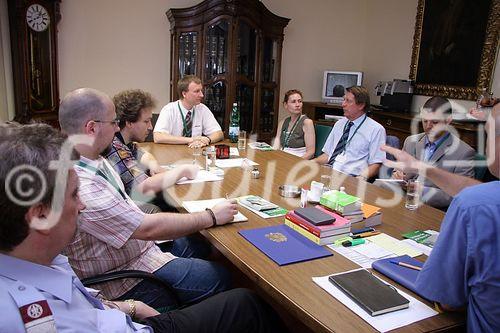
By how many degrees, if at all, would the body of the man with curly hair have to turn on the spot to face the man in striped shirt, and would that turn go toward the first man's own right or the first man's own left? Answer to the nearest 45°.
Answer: approximately 90° to the first man's own right

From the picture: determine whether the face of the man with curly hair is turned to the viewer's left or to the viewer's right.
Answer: to the viewer's right

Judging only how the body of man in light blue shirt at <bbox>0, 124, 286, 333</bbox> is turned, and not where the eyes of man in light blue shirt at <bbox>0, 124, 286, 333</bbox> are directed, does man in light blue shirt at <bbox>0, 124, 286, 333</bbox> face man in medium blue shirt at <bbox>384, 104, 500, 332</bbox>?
yes

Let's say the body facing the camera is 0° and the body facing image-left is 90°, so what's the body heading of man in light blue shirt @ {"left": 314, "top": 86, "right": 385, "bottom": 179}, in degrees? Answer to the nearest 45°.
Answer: approximately 45°

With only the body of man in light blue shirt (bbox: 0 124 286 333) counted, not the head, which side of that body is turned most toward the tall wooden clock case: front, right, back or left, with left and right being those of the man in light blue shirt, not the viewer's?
left

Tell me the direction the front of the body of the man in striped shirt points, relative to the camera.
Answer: to the viewer's right

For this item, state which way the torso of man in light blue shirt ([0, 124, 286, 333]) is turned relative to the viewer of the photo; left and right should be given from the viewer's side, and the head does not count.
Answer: facing to the right of the viewer

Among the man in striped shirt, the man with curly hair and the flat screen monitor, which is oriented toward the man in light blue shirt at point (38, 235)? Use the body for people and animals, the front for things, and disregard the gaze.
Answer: the flat screen monitor

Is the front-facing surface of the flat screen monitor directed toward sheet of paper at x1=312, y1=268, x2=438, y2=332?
yes

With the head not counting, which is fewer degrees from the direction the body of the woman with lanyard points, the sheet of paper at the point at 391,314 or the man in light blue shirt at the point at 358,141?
the sheet of paper

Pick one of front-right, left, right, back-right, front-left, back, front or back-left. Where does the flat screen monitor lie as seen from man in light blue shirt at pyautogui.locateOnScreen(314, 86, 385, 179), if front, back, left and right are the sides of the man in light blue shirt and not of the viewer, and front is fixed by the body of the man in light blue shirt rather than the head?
back-right

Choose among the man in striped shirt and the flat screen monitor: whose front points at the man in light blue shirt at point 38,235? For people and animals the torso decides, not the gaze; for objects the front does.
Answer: the flat screen monitor

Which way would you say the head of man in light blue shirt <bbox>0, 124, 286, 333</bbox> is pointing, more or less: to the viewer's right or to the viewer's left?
to the viewer's right

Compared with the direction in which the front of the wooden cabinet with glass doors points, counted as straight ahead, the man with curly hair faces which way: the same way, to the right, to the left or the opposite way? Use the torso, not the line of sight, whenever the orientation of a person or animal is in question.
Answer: to the left

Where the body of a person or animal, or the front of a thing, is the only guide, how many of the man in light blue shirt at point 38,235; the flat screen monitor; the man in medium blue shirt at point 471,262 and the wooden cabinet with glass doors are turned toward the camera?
2

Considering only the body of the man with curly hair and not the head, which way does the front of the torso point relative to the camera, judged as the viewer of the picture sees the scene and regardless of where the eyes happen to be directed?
to the viewer's right
